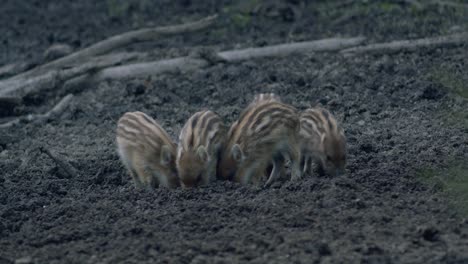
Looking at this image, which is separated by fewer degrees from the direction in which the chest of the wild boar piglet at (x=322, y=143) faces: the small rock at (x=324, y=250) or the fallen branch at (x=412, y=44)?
the small rock

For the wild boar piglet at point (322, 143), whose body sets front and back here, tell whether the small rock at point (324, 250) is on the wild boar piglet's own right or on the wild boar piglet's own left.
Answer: on the wild boar piglet's own right

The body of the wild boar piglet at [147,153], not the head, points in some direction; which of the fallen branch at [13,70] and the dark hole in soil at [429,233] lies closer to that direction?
the dark hole in soil

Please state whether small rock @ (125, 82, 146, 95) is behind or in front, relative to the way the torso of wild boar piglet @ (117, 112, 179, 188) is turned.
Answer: behind

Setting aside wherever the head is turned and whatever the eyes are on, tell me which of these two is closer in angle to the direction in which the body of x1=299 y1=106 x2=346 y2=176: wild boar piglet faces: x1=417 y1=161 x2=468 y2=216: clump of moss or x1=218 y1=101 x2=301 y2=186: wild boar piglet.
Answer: the clump of moss

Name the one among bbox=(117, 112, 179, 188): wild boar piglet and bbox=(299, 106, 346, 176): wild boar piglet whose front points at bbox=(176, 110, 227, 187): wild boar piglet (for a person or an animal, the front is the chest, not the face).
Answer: bbox=(117, 112, 179, 188): wild boar piglet

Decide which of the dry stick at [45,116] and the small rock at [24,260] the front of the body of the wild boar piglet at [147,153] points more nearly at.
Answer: the small rock

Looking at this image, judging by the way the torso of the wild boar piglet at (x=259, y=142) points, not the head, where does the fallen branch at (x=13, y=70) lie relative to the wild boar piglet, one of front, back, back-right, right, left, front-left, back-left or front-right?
right

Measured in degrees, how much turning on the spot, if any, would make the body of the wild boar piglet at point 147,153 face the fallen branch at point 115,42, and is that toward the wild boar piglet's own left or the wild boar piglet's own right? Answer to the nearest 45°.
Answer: approximately 135° to the wild boar piglet's own left

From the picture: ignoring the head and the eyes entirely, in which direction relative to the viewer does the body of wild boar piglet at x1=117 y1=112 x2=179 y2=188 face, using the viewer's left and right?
facing the viewer and to the right of the viewer

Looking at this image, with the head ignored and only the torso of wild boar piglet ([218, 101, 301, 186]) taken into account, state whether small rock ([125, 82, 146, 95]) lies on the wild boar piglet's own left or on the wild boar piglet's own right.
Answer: on the wild boar piglet's own right

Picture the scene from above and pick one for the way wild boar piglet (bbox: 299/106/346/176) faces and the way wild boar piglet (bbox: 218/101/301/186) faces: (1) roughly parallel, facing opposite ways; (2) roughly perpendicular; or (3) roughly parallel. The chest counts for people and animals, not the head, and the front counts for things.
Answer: roughly perpendicular

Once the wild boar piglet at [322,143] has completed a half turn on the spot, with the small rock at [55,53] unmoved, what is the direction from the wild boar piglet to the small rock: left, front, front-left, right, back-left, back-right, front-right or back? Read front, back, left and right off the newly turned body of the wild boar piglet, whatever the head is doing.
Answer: front

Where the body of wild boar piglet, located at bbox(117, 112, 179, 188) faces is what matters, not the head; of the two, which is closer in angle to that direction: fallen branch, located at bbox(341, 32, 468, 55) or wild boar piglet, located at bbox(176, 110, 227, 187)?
the wild boar piglet

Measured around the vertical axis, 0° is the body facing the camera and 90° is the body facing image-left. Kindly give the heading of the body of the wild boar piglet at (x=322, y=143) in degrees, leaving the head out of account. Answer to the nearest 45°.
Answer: approximately 315°

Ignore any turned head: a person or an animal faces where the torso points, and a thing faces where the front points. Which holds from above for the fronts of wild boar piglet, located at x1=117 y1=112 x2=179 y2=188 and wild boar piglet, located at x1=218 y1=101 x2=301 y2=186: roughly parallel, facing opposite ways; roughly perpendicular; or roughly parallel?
roughly perpendicular

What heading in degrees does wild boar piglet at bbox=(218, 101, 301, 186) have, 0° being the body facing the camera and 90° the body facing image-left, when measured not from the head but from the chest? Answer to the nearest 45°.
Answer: approximately 45°
